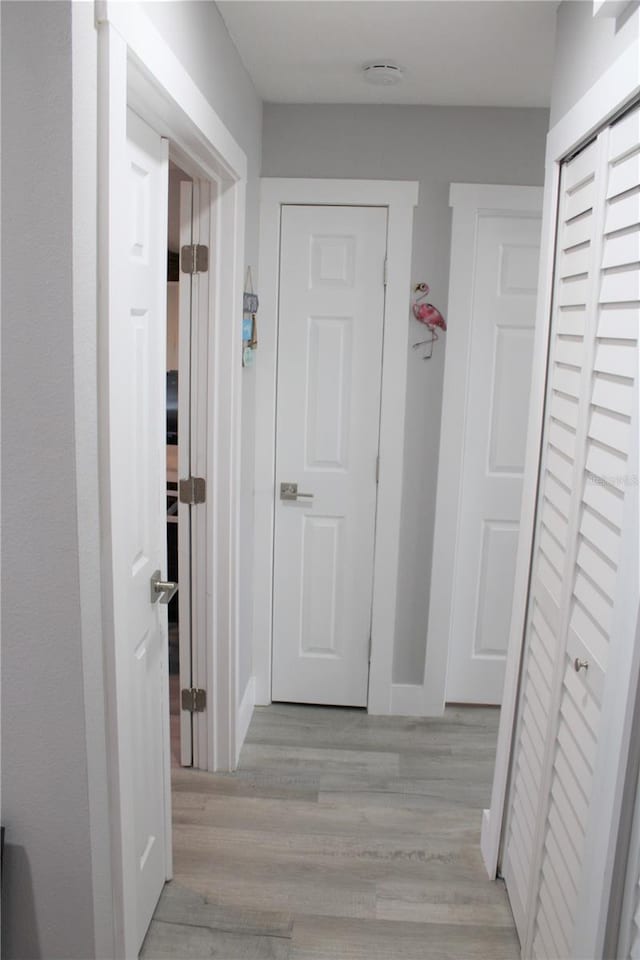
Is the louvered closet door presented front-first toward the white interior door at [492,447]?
no

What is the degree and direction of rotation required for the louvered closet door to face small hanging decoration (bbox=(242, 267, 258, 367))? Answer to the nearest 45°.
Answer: approximately 45° to its right

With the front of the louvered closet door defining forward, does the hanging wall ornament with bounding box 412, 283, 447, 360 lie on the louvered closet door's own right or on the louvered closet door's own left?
on the louvered closet door's own right

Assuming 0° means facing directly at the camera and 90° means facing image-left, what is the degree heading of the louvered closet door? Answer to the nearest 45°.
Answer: approximately 90°

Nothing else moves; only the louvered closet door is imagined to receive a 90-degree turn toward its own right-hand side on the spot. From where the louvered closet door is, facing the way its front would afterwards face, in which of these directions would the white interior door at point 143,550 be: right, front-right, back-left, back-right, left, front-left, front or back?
left
